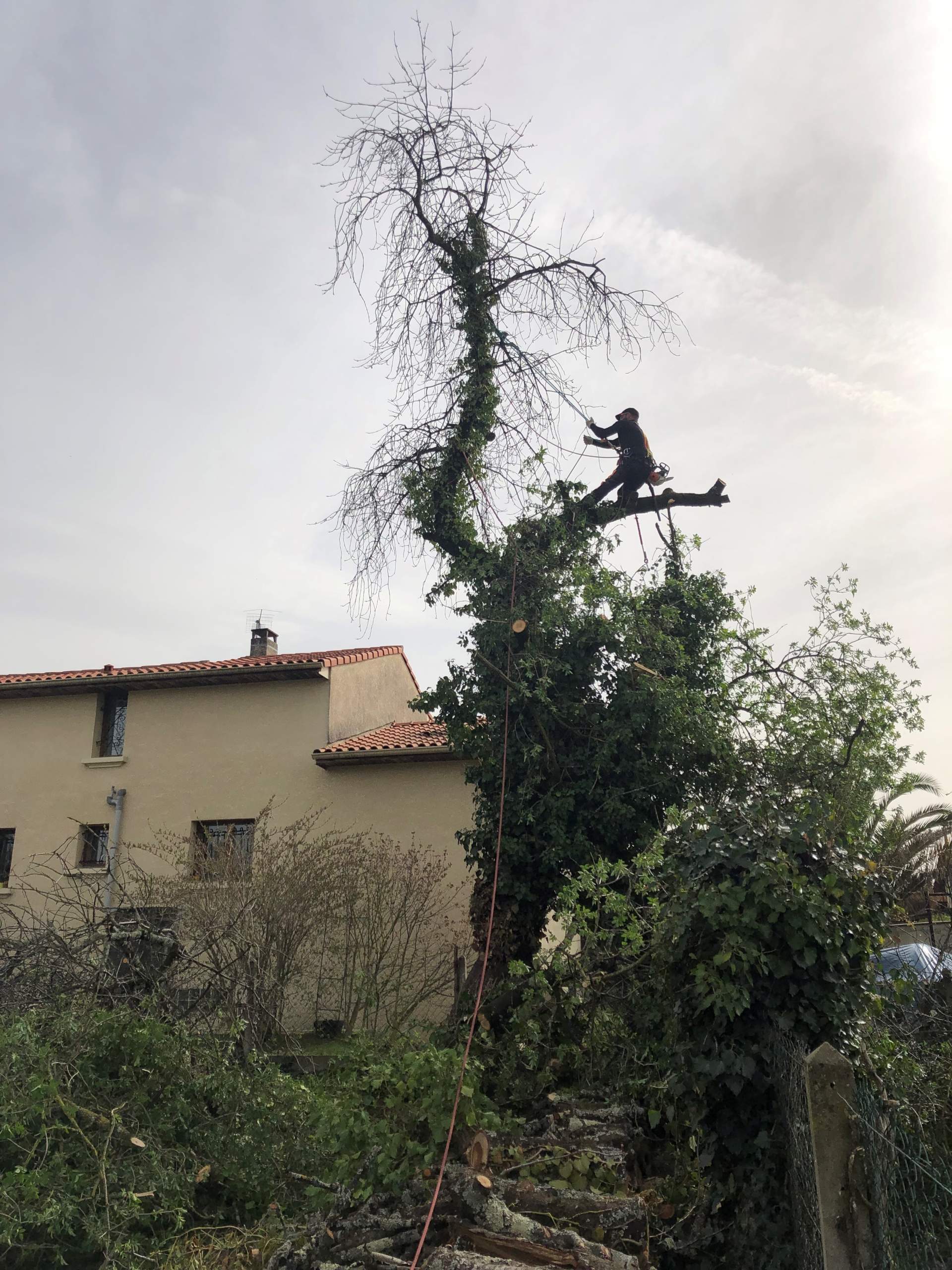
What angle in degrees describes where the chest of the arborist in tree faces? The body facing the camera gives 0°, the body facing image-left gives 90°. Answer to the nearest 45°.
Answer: approximately 90°

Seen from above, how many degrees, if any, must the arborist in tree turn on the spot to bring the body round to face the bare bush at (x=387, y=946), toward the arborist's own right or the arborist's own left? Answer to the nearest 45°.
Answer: approximately 45° to the arborist's own right

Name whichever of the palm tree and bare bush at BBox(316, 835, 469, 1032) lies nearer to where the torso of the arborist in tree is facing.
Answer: the bare bush

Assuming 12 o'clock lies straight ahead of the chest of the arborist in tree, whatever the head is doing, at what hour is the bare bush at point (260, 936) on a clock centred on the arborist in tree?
The bare bush is roughly at 1 o'clock from the arborist in tree.
